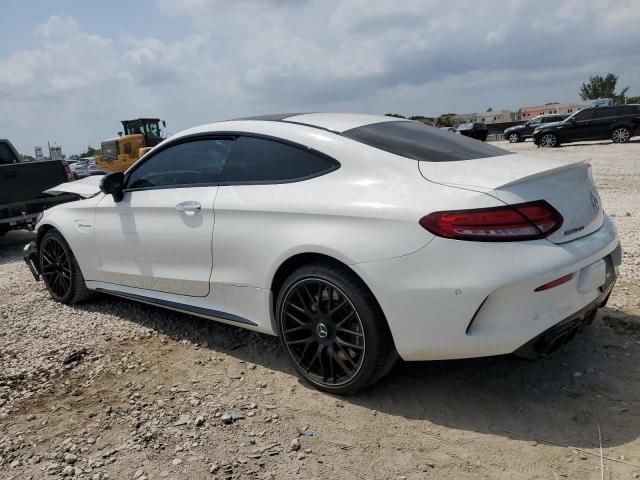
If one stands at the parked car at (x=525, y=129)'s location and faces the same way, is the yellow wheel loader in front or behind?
in front

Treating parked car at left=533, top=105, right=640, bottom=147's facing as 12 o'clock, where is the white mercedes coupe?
The white mercedes coupe is roughly at 9 o'clock from the parked car.

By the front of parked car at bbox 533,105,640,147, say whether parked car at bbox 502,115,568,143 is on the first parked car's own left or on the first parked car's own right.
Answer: on the first parked car's own right

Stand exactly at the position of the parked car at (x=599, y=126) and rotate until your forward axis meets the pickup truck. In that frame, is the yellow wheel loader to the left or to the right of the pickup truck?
right

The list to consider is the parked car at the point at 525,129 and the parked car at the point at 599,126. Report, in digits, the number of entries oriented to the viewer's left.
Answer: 2

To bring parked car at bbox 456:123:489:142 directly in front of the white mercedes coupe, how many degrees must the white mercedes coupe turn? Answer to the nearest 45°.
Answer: approximately 45° to its right

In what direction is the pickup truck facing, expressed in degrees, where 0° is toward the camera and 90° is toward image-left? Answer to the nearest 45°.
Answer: approximately 90°

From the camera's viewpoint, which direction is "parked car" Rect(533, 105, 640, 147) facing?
to the viewer's left

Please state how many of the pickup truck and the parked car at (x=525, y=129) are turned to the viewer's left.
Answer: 2

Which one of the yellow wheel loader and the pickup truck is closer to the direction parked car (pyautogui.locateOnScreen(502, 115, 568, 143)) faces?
the yellow wheel loader

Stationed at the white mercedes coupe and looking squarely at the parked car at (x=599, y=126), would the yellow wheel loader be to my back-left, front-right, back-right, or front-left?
front-left

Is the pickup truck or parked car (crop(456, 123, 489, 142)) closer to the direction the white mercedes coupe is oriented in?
the pickup truck

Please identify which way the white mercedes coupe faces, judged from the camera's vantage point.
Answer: facing away from the viewer and to the left of the viewer

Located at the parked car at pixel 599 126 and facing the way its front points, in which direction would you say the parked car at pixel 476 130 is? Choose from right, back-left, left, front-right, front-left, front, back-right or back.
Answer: front-right

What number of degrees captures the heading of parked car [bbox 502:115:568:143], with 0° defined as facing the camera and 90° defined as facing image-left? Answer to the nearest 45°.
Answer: approximately 90°
